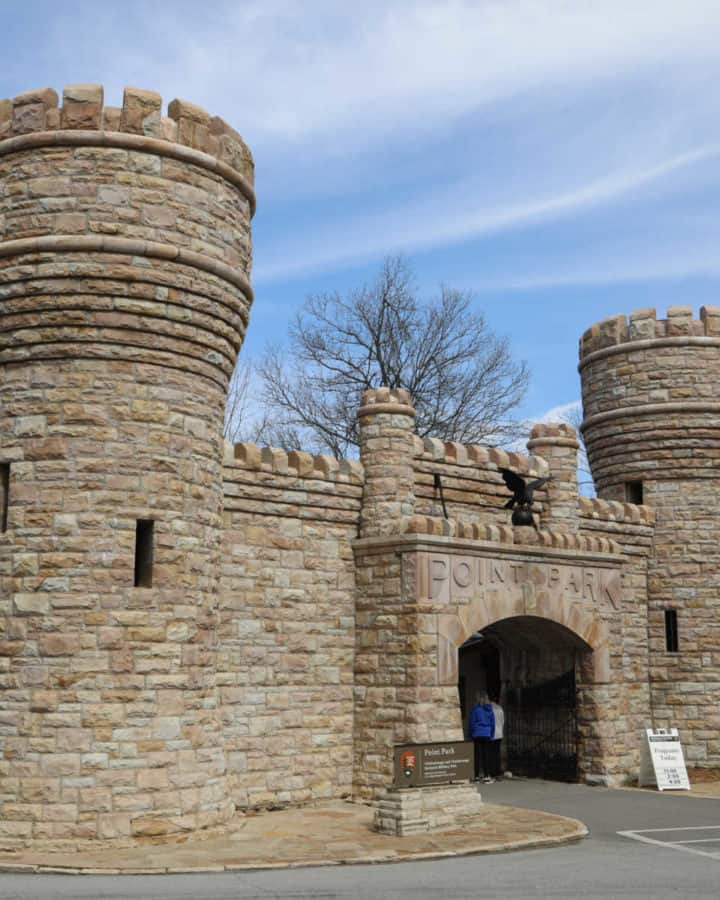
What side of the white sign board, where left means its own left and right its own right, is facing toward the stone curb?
right

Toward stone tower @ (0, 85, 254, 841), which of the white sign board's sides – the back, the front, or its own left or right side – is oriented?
right

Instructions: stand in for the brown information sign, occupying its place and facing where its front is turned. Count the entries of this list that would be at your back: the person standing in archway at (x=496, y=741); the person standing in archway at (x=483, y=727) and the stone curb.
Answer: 2

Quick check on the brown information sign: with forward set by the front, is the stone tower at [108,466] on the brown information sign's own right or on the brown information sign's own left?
on the brown information sign's own right

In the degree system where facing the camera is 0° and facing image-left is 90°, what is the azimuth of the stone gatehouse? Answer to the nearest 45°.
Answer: approximately 315°

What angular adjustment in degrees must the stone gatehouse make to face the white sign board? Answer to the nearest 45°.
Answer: approximately 90° to its left

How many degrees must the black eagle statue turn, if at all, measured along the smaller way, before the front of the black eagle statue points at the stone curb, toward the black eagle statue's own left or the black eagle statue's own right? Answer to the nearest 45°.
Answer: approximately 45° to the black eagle statue's own right

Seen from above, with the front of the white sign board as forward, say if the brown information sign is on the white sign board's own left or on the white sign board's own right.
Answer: on the white sign board's own right
